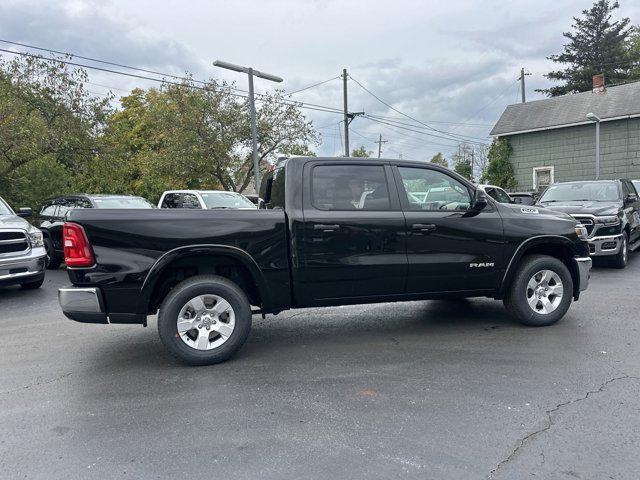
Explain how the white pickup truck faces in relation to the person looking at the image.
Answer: facing the viewer and to the right of the viewer

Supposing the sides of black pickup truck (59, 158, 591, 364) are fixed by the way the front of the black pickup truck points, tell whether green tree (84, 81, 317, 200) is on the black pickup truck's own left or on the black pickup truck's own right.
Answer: on the black pickup truck's own left

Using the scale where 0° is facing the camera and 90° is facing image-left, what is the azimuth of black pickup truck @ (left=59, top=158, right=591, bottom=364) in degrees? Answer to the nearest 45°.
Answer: approximately 270°

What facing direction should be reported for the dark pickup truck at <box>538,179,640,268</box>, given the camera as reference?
facing the viewer and to the left of the viewer

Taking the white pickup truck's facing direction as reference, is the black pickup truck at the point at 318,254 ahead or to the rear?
ahead

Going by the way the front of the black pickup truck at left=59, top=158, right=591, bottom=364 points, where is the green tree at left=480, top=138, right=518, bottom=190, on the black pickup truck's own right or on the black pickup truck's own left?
on the black pickup truck's own left

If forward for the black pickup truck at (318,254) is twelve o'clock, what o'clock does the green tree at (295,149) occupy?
The green tree is roughly at 9 o'clock from the black pickup truck.

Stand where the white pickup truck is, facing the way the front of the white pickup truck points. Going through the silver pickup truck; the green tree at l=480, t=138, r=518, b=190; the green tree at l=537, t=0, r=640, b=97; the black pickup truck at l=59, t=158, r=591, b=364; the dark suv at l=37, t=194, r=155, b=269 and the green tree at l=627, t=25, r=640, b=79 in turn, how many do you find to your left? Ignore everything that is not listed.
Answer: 3

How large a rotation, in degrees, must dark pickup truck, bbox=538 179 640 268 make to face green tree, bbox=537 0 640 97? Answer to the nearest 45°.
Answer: approximately 135° to its right

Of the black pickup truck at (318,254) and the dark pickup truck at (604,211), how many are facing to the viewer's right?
1
